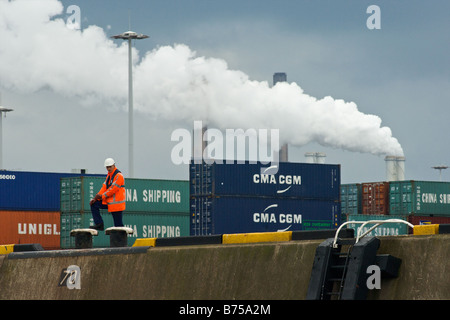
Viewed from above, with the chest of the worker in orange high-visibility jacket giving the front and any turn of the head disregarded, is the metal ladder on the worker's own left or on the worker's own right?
on the worker's own left
